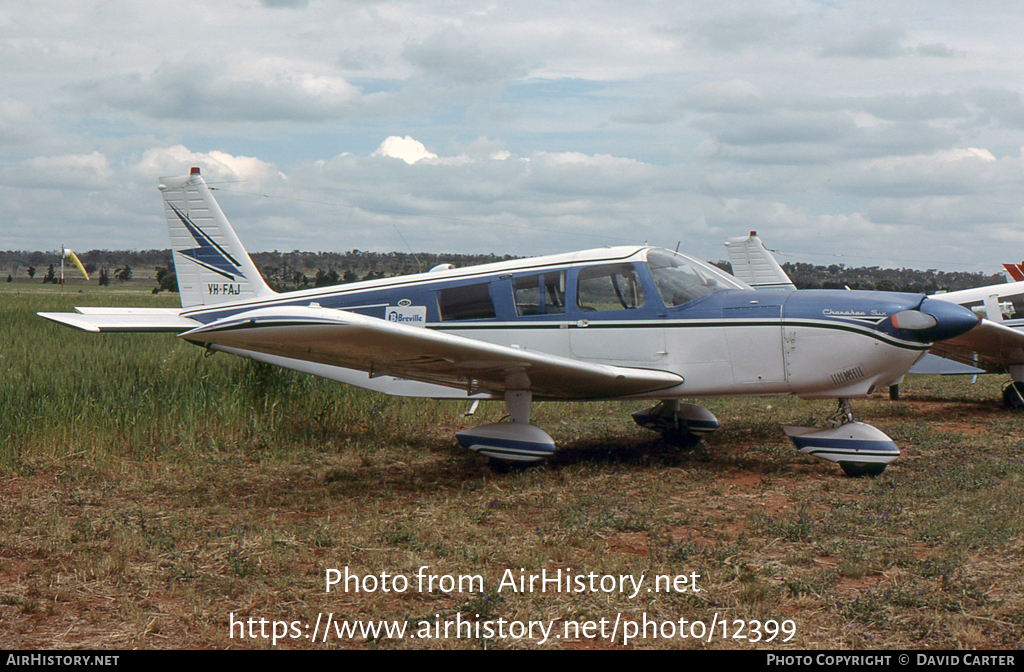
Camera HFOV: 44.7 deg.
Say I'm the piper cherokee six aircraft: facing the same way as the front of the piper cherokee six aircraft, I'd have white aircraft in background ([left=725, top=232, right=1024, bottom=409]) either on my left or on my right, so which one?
on my left

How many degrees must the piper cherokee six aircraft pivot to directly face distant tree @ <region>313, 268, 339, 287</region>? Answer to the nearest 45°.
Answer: approximately 135° to its left

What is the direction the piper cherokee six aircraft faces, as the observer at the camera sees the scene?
facing the viewer and to the right of the viewer
